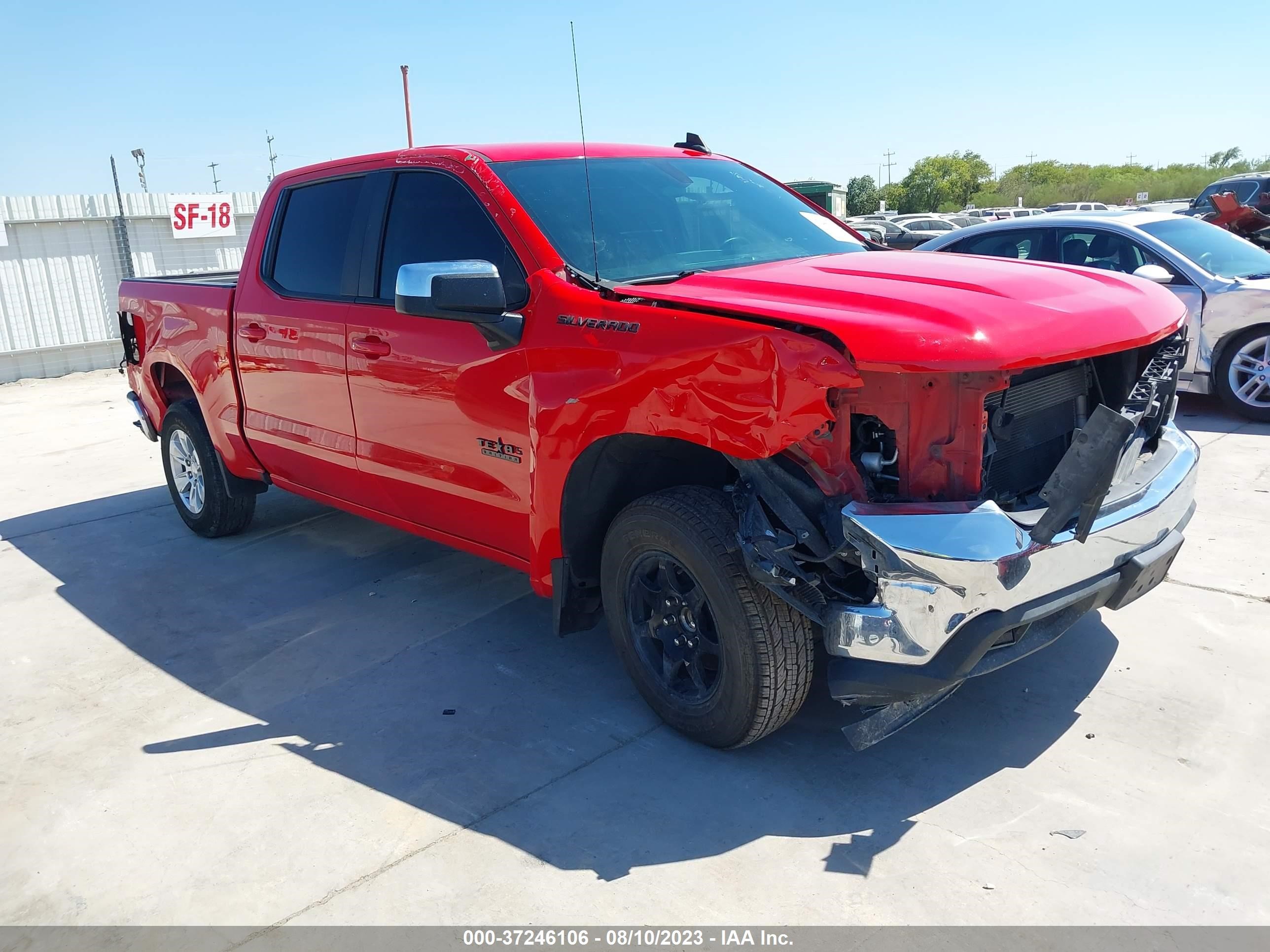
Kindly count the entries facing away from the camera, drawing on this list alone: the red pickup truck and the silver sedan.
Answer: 0

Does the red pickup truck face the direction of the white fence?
no

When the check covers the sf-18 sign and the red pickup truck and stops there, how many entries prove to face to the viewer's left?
0

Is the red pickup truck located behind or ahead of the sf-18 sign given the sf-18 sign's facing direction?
ahead

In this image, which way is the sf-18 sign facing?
toward the camera

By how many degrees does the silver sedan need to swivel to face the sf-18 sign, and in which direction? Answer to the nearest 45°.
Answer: approximately 135° to its right

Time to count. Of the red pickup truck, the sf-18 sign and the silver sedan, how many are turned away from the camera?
0

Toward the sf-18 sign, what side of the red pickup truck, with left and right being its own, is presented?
back

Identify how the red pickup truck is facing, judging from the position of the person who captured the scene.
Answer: facing the viewer and to the right of the viewer

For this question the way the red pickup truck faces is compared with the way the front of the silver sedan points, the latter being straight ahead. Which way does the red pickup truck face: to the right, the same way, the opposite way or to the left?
the same way

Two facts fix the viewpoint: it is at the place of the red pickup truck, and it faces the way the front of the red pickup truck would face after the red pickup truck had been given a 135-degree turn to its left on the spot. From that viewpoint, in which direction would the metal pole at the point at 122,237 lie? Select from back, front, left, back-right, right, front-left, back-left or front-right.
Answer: front-left

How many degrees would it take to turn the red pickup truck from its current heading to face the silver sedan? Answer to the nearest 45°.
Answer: approximately 90° to its left

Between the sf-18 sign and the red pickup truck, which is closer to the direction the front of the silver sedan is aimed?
the red pickup truck

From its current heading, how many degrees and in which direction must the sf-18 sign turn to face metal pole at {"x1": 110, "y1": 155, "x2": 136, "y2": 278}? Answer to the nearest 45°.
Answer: approximately 45° to its right
